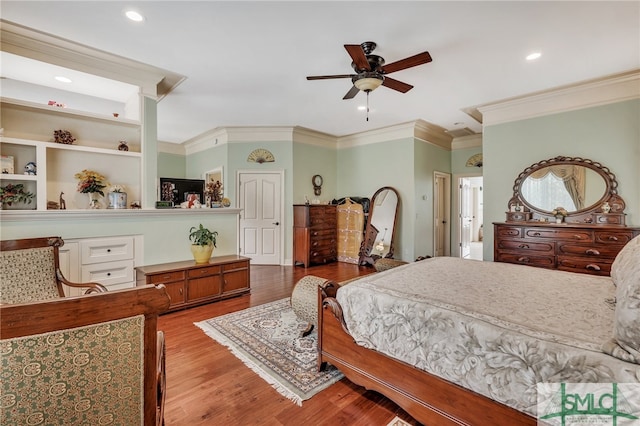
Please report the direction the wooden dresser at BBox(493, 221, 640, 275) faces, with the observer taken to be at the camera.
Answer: facing the viewer and to the left of the viewer

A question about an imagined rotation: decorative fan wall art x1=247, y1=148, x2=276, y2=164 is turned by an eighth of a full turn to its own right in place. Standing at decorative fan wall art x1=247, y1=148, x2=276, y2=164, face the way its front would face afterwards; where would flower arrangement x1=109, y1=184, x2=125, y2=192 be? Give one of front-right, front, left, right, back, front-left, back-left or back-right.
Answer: front

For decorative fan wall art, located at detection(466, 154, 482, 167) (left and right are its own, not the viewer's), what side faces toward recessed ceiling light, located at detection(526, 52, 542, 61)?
front

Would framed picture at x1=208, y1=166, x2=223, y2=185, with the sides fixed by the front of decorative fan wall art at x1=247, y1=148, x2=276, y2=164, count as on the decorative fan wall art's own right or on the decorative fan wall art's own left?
on the decorative fan wall art's own right

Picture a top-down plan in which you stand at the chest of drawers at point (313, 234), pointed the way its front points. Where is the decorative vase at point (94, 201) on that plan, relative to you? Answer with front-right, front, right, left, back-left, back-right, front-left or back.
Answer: right

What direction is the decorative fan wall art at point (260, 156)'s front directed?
toward the camera

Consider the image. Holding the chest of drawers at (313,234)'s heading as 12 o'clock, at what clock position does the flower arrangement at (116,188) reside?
The flower arrangement is roughly at 3 o'clock from the chest of drawers.

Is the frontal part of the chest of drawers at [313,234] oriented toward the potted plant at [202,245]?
no

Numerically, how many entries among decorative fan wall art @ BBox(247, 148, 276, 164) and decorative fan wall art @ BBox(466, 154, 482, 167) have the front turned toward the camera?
2

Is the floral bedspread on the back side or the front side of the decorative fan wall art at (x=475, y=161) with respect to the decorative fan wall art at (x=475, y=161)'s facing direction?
on the front side

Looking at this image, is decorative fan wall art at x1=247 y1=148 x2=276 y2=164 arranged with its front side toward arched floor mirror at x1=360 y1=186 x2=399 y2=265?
no

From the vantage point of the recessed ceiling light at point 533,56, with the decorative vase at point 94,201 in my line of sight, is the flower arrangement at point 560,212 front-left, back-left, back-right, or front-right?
back-right

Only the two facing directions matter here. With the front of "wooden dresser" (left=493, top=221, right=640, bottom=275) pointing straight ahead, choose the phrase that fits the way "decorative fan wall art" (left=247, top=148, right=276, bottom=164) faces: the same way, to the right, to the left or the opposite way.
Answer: to the left

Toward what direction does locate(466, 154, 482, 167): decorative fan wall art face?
toward the camera

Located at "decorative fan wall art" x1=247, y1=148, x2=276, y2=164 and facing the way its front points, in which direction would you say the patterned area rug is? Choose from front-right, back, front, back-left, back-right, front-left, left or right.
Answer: front

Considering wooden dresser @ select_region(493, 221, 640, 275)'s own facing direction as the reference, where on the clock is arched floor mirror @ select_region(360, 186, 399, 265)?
The arched floor mirror is roughly at 2 o'clock from the wooden dresser.

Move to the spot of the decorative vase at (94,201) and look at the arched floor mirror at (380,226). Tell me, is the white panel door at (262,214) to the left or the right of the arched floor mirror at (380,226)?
left

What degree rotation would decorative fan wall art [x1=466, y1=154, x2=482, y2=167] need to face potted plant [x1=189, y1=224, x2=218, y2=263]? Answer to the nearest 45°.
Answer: approximately 45° to its right

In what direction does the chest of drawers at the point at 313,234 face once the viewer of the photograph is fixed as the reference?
facing the viewer and to the right of the viewer
